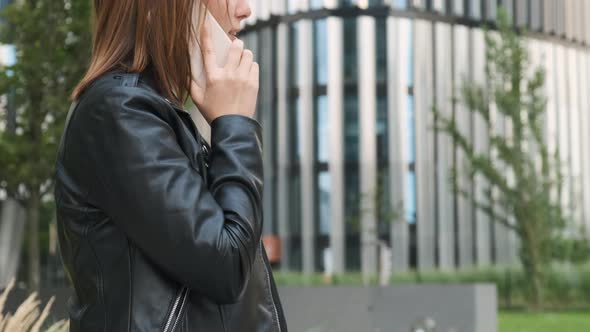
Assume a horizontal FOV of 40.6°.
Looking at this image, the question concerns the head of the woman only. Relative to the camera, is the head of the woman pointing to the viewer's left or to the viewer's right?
to the viewer's right

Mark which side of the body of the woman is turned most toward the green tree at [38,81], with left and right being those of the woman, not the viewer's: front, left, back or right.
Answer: left

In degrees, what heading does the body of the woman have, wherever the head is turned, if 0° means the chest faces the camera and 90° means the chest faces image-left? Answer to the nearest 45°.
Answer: approximately 270°

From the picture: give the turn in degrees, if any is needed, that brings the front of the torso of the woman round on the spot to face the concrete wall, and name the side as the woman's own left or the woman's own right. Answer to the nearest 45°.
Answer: approximately 90° to the woman's own left
